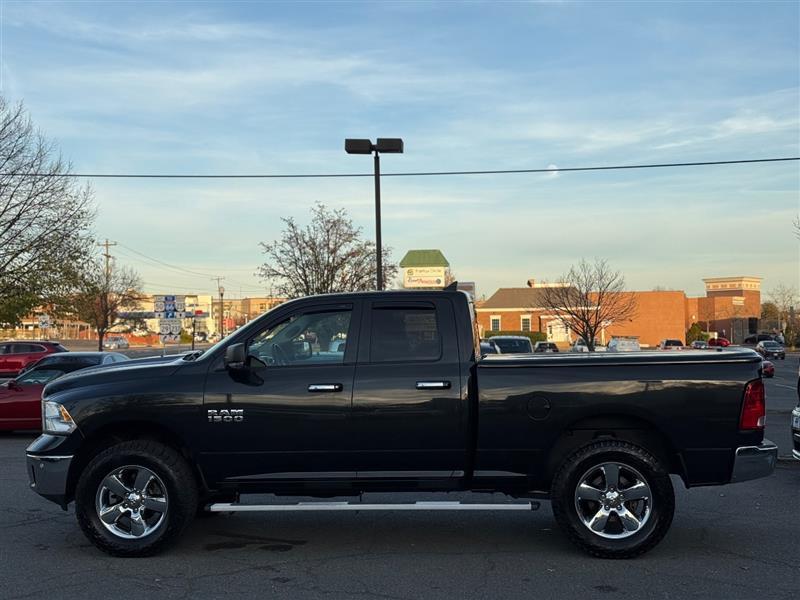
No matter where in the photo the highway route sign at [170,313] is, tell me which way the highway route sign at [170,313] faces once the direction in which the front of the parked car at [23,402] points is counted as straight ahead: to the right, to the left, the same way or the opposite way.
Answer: to the left

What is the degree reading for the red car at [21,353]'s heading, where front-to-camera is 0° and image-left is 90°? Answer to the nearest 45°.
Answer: approximately 90°

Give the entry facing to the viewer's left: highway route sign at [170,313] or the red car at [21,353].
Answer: the red car

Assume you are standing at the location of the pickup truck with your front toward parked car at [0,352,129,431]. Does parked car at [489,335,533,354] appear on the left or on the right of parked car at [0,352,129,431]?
right

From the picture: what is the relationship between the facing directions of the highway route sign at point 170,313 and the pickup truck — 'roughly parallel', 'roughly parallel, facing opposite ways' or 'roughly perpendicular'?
roughly perpendicular

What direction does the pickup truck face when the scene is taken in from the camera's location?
facing to the left of the viewer

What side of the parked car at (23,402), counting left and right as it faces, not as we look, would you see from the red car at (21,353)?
right

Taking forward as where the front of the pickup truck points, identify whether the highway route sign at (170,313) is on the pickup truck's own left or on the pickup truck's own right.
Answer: on the pickup truck's own right

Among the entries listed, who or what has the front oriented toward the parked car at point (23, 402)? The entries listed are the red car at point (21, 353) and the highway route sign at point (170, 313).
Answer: the highway route sign

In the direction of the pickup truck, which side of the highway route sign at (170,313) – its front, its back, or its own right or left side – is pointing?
front

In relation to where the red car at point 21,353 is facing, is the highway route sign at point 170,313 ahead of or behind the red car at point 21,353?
behind
